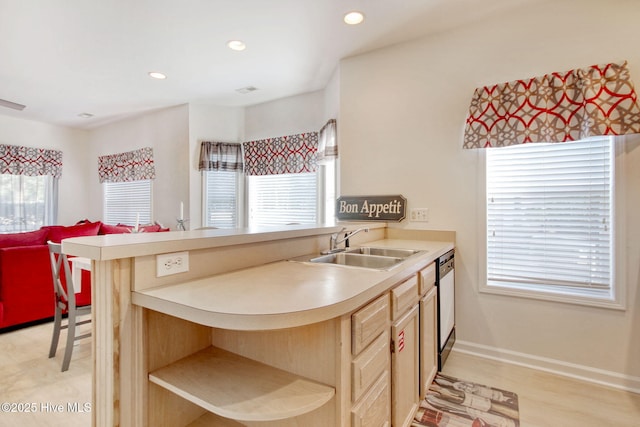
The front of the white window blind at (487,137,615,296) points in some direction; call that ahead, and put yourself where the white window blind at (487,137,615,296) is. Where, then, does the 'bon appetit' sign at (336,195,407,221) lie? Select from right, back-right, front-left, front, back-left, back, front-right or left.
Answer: front-right

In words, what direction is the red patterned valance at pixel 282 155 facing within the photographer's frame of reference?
facing the viewer and to the left of the viewer

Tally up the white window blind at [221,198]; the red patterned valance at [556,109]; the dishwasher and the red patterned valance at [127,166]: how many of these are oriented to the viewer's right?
1

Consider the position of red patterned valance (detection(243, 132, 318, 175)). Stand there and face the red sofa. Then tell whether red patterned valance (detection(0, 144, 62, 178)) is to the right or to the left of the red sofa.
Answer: right

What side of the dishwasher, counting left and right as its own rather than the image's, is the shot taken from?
right

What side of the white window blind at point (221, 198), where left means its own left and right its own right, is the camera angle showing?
front

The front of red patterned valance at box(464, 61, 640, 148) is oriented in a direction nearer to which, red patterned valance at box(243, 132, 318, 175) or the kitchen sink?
the kitchen sink

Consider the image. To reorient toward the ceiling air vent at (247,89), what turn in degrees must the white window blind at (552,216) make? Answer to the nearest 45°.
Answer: approximately 45° to its right

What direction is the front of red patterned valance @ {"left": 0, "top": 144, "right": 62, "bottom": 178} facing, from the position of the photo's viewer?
facing the viewer and to the right of the viewer

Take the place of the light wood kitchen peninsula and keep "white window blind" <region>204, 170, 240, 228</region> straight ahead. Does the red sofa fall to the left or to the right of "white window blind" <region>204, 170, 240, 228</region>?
left

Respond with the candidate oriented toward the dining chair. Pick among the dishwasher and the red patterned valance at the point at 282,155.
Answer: the red patterned valance

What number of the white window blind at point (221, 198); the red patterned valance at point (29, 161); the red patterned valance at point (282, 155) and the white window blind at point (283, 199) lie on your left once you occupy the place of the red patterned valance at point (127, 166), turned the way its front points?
3

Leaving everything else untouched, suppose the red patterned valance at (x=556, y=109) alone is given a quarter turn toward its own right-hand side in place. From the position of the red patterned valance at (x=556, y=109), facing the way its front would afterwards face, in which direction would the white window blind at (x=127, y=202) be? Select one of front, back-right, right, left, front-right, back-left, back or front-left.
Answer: front-left

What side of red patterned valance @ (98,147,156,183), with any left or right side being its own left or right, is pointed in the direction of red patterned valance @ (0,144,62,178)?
right
